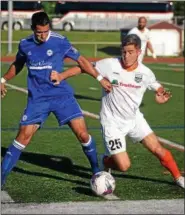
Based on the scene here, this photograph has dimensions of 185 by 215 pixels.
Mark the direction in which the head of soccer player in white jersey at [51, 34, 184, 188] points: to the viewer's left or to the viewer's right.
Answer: to the viewer's left

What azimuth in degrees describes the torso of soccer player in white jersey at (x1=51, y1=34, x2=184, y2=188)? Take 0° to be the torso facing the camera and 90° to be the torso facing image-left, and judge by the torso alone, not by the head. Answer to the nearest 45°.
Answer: approximately 0°

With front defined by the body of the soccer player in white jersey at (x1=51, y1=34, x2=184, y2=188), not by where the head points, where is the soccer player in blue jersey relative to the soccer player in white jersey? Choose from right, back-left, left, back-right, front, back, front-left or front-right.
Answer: right
